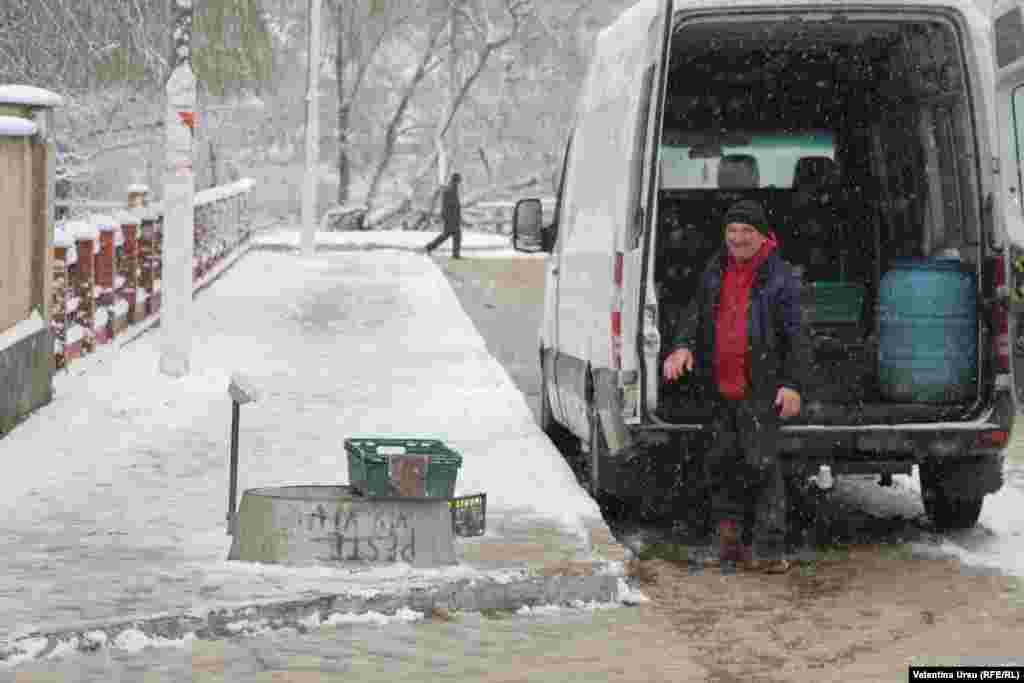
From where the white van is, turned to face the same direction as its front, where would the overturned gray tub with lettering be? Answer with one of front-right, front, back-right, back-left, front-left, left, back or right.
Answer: back-left

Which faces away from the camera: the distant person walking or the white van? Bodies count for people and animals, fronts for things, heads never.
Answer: the white van

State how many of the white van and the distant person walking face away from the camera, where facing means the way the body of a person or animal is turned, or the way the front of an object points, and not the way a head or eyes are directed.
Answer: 1

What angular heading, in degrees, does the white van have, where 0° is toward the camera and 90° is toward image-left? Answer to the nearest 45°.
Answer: approximately 180°

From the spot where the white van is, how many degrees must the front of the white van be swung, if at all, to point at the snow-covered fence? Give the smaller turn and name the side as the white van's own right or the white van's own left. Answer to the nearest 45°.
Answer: approximately 45° to the white van's own left

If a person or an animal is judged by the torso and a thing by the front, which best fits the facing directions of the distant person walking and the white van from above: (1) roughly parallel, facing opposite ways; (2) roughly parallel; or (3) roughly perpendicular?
roughly perpendicular
